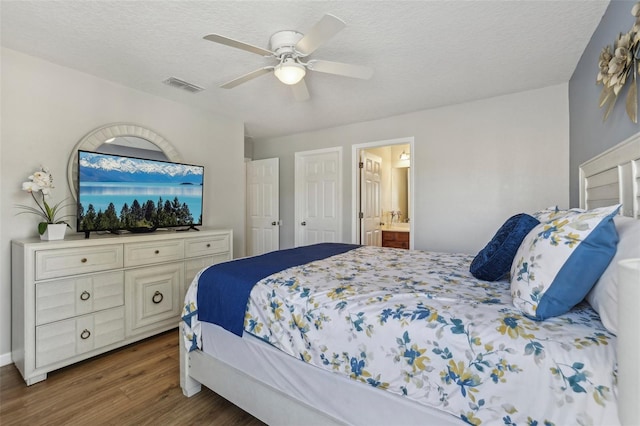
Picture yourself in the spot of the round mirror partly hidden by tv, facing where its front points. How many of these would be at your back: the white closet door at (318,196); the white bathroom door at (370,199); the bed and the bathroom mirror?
0

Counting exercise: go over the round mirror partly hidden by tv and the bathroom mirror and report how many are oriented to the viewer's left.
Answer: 0

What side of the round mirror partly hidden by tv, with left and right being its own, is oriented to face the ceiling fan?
front

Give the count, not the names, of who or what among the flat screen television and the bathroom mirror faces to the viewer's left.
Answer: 0

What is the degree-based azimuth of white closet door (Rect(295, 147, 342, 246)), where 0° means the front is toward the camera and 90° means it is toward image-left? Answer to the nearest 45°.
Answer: approximately 45°

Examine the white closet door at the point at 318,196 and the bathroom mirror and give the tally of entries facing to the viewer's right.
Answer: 0

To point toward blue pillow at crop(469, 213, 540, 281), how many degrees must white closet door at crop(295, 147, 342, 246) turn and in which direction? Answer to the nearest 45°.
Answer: approximately 45° to its left

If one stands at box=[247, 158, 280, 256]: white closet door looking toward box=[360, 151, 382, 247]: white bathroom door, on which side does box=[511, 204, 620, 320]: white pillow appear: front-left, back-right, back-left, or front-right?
front-right

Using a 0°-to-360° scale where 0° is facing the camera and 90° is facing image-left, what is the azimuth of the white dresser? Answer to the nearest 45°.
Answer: approximately 315°

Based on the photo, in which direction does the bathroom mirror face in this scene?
toward the camera

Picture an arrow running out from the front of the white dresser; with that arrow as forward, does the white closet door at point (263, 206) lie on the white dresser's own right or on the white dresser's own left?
on the white dresser's own left

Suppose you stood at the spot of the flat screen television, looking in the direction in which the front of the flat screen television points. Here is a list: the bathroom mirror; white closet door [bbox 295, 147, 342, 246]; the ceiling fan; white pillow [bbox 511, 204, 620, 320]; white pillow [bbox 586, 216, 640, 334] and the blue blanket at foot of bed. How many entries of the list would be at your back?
0

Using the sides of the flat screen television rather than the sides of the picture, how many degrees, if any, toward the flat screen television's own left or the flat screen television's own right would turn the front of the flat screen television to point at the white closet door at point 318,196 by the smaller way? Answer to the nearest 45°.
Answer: approximately 45° to the flat screen television's own left

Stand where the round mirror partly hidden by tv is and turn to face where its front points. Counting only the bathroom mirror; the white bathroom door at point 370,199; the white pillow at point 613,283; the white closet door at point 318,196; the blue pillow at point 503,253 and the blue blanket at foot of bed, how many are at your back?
0

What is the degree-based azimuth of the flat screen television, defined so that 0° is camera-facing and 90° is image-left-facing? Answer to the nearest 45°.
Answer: approximately 315°

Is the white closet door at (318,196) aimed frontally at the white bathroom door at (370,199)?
no

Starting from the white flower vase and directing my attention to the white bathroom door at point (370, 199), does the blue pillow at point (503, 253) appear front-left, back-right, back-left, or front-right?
front-right

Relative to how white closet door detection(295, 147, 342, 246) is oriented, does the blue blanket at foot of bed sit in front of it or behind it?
in front
